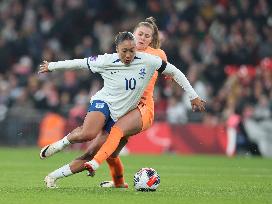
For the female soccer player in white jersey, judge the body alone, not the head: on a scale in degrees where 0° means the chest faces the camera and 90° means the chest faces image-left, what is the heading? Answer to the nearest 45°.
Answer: approximately 0°

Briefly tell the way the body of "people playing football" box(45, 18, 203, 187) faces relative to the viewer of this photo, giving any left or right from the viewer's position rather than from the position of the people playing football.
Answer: facing the viewer and to the left of the viewer
